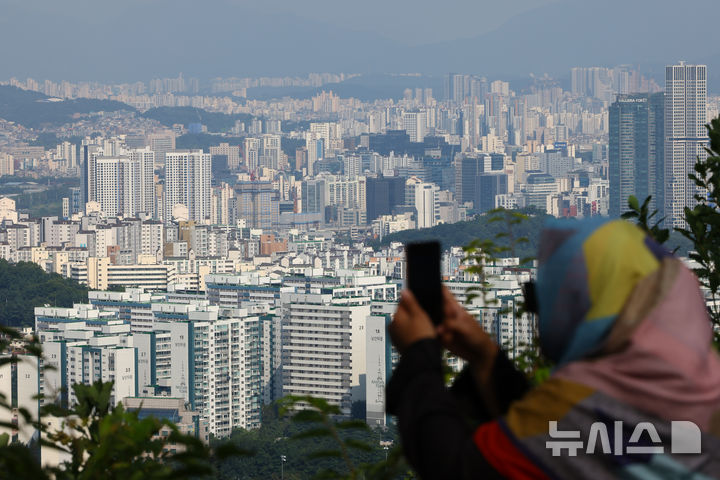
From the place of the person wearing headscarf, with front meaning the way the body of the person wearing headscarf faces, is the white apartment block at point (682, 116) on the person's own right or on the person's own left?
on the person's own right

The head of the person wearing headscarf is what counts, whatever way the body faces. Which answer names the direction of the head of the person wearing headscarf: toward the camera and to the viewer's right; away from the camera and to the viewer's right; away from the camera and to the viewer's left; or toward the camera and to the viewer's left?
away from the camera and to the viewer's left

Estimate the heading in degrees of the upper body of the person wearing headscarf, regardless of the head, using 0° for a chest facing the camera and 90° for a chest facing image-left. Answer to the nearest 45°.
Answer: approximately 135°

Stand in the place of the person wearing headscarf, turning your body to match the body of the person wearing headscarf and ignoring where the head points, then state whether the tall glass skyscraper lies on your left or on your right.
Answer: on your right

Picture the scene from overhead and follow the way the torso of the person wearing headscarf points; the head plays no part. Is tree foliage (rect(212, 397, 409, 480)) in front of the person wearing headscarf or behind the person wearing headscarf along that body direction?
in front

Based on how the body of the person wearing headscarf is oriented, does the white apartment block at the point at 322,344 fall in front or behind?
in front
